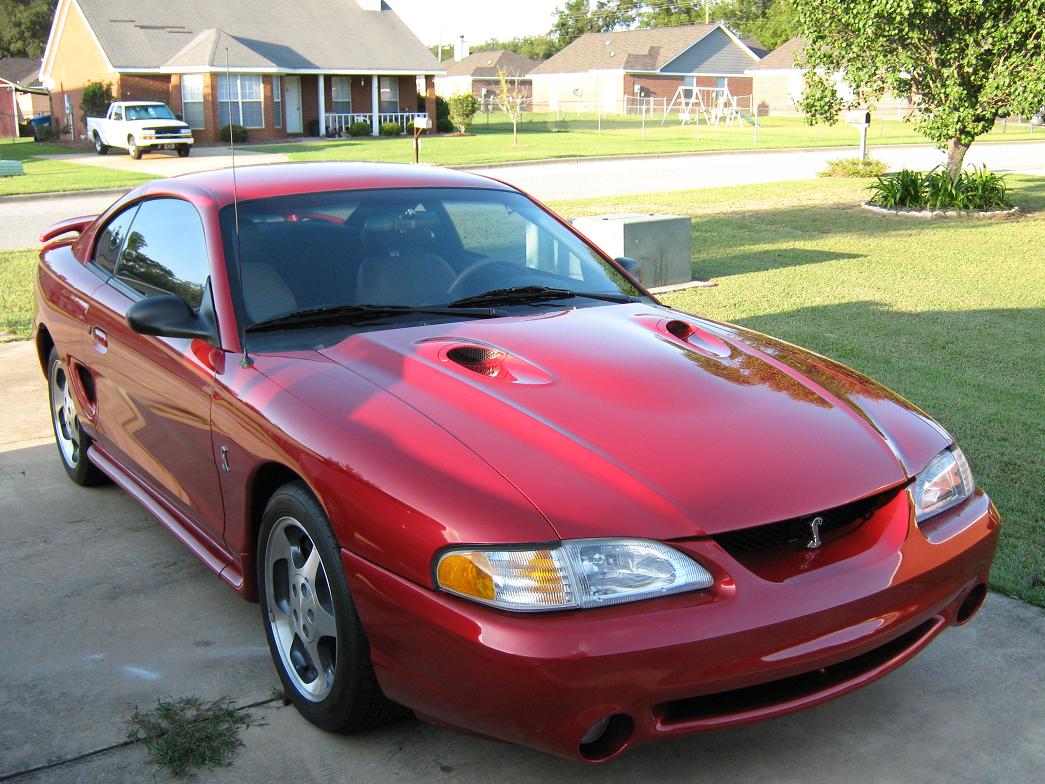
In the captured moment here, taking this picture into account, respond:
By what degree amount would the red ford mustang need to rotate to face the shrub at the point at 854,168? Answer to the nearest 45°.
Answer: approximately 135° to its left

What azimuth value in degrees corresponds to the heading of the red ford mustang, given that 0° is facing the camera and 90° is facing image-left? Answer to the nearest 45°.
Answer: approximately 315°

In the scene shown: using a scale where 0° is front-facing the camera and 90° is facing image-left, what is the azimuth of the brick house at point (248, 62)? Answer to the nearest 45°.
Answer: approximately 0°

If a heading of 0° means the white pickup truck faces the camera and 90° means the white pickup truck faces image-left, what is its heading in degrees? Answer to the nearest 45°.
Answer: approximately 315°

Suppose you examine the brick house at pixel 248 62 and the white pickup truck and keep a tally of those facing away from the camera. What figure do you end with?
0

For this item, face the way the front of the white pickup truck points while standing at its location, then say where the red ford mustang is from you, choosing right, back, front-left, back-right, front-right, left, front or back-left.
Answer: front-right

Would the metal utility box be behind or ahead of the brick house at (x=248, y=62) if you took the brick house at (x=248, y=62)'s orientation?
ahead

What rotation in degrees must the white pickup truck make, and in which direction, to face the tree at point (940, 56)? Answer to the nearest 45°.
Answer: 0° — it already faces it

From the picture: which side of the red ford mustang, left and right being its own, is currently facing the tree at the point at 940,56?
left

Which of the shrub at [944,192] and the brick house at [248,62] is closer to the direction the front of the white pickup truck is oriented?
the shrub

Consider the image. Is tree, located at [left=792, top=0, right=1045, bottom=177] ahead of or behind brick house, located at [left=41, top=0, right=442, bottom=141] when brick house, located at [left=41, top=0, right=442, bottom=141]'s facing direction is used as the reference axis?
ahead

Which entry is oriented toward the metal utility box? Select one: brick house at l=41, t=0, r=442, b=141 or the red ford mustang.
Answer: the brick house

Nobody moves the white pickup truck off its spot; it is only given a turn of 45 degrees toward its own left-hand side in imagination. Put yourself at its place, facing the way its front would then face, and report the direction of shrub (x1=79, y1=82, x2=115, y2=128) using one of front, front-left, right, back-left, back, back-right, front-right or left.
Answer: left
